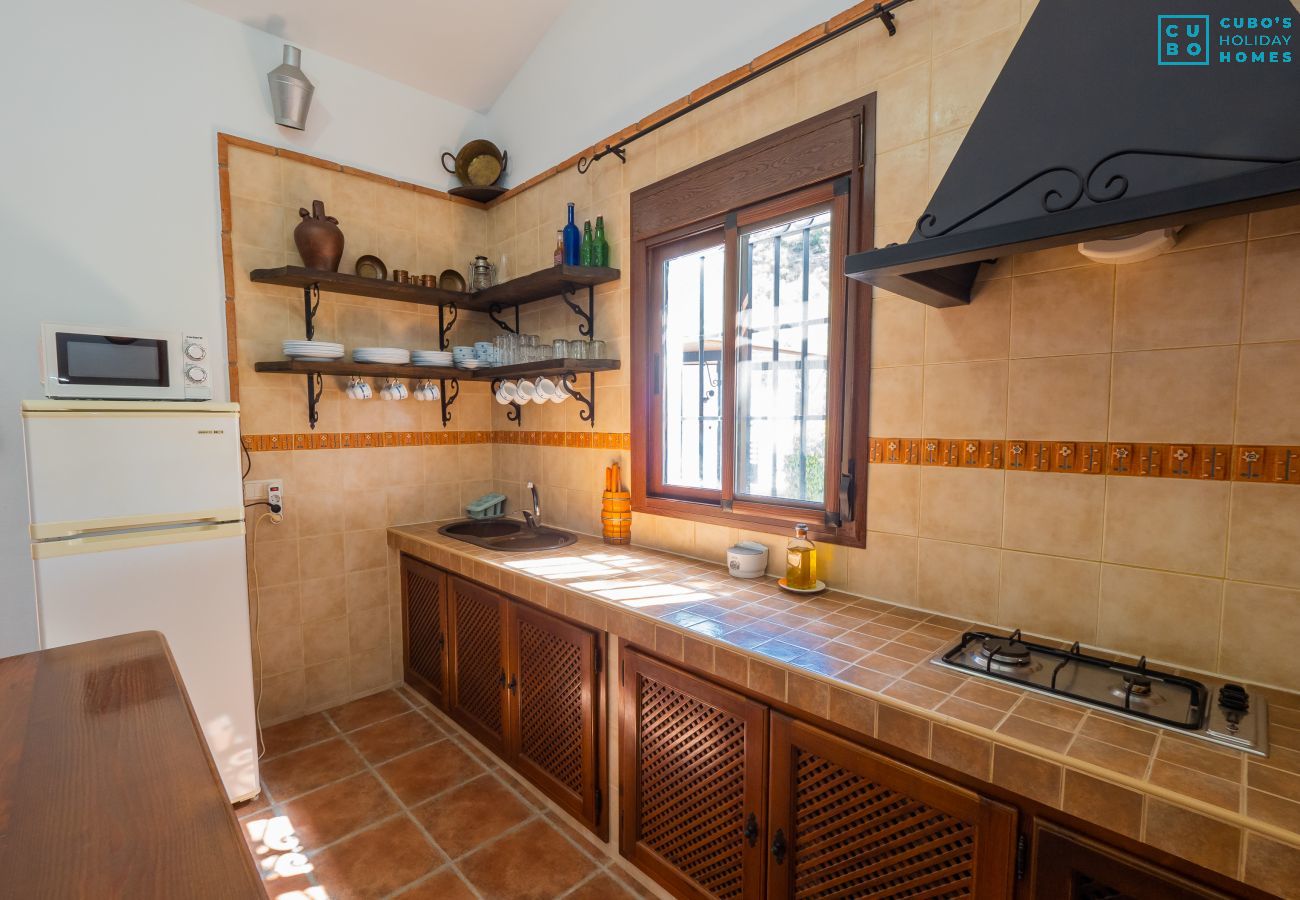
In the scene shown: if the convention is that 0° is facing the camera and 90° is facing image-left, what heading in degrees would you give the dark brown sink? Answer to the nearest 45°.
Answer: approximately 45°

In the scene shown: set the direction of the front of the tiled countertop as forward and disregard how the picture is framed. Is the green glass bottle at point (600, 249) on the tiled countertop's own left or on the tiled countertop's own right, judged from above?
on the tiled countertop's own right

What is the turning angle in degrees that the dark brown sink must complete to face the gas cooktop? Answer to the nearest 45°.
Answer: approximately 90° to its left

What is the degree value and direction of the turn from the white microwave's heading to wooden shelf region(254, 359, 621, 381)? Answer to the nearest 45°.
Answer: approximately 90° to its left

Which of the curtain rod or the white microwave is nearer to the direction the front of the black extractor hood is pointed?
the white microwave
